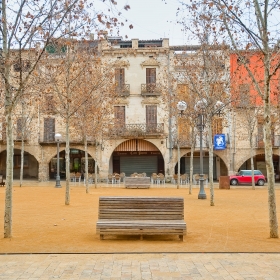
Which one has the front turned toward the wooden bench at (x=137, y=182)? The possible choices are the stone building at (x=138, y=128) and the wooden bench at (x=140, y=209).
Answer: the stone building

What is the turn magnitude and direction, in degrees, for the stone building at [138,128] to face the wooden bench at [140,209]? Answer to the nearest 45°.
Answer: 0° — it already faces it

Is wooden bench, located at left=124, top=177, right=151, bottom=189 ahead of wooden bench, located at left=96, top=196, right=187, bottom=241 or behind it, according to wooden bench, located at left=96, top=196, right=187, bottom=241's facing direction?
behind

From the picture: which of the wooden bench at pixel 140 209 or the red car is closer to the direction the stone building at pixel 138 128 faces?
the wooden bench

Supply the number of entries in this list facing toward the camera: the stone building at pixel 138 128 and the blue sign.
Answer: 2

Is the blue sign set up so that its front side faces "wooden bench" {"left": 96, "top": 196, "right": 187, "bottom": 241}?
yes

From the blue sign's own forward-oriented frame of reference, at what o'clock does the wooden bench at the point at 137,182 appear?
The wooden bench is roughly at 1 o'clock from the blue sign.

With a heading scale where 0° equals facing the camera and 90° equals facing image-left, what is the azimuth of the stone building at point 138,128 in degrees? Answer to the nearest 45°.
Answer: approximately 0°

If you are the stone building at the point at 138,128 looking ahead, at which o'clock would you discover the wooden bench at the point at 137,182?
The wooden bench is roughly at 12 o'clock from the stone building.
